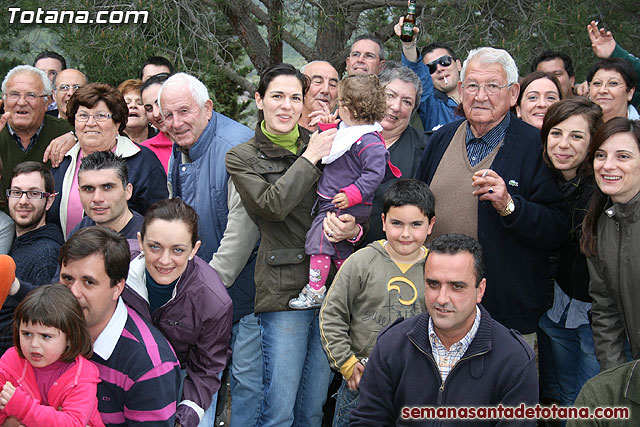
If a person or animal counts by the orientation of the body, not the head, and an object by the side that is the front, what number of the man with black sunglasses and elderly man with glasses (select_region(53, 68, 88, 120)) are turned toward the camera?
2

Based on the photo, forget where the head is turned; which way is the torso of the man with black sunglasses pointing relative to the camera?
toward the camera

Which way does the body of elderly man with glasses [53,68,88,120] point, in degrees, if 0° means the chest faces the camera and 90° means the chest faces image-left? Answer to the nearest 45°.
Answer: approximately 0°

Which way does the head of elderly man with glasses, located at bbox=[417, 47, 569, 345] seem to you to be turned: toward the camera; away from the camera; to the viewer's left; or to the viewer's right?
toward the camera

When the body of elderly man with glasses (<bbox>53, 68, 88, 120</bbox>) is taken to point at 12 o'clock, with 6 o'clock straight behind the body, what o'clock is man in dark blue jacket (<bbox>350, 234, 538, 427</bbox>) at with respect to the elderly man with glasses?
The man in dark blue jacket is roughly at 11 o'clock from the elderly man with glasses.
